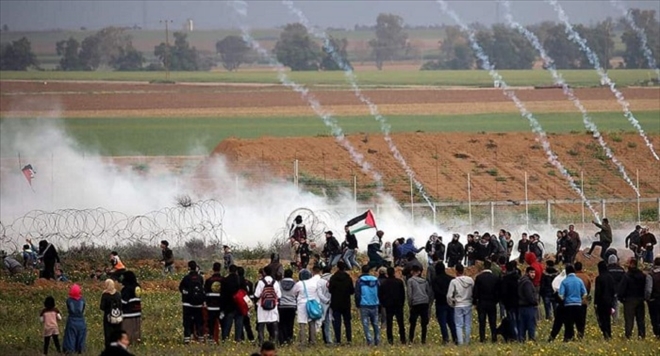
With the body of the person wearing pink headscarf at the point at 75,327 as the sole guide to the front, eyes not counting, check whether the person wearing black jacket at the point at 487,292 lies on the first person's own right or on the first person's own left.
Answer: on the first person's own right

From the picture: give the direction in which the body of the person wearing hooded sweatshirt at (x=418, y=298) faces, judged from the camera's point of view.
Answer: away from the camera

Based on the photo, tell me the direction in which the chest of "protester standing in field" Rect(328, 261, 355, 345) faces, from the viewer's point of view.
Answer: away from the camera

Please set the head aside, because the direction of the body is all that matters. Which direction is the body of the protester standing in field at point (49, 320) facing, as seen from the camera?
away from the camera

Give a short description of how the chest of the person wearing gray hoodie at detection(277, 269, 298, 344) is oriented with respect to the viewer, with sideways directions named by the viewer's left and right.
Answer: facing away from the viewer

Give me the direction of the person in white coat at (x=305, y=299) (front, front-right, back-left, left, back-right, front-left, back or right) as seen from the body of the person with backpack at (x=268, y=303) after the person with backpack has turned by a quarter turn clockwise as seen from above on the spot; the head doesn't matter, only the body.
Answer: front

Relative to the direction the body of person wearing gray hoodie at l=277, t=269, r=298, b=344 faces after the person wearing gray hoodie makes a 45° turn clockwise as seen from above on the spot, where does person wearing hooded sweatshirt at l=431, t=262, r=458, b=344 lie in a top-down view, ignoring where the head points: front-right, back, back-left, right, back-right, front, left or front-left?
front-right

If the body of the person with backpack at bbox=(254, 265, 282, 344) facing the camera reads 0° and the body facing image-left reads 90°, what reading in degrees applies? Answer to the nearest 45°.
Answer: approximately 180°

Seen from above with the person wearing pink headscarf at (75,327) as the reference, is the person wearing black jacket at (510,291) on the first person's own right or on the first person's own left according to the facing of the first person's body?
on the first person's own right

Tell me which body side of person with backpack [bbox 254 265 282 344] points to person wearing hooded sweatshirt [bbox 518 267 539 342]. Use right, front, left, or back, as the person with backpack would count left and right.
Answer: right

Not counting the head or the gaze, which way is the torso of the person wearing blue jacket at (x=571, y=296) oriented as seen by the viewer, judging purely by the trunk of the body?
away from the camera

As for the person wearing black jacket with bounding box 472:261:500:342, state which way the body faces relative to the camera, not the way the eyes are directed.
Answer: away from the camera

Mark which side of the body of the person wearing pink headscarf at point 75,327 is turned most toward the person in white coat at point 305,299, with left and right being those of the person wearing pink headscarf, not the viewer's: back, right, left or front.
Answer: right

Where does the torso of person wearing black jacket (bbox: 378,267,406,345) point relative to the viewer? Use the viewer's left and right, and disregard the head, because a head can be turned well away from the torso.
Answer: facing away from the viewer

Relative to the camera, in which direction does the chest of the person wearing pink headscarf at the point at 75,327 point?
away from the camera
